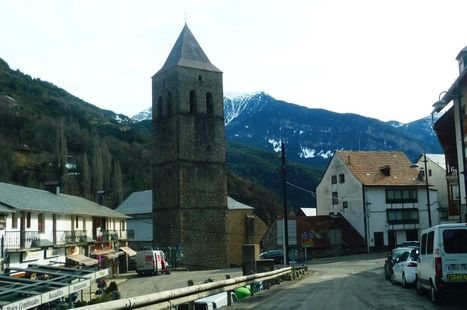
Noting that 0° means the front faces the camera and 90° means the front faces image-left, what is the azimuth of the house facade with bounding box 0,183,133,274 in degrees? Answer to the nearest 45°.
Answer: approximately 315°

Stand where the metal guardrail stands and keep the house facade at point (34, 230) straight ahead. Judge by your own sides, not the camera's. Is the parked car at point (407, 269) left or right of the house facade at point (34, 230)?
right

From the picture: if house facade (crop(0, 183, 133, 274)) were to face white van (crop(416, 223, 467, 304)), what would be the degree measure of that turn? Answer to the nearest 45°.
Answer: approximately 45° to its right

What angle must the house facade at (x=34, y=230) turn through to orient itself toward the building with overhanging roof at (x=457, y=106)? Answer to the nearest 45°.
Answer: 0° — it already faces it

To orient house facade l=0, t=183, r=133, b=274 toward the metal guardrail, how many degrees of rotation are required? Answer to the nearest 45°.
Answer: approximately 45° to its right
